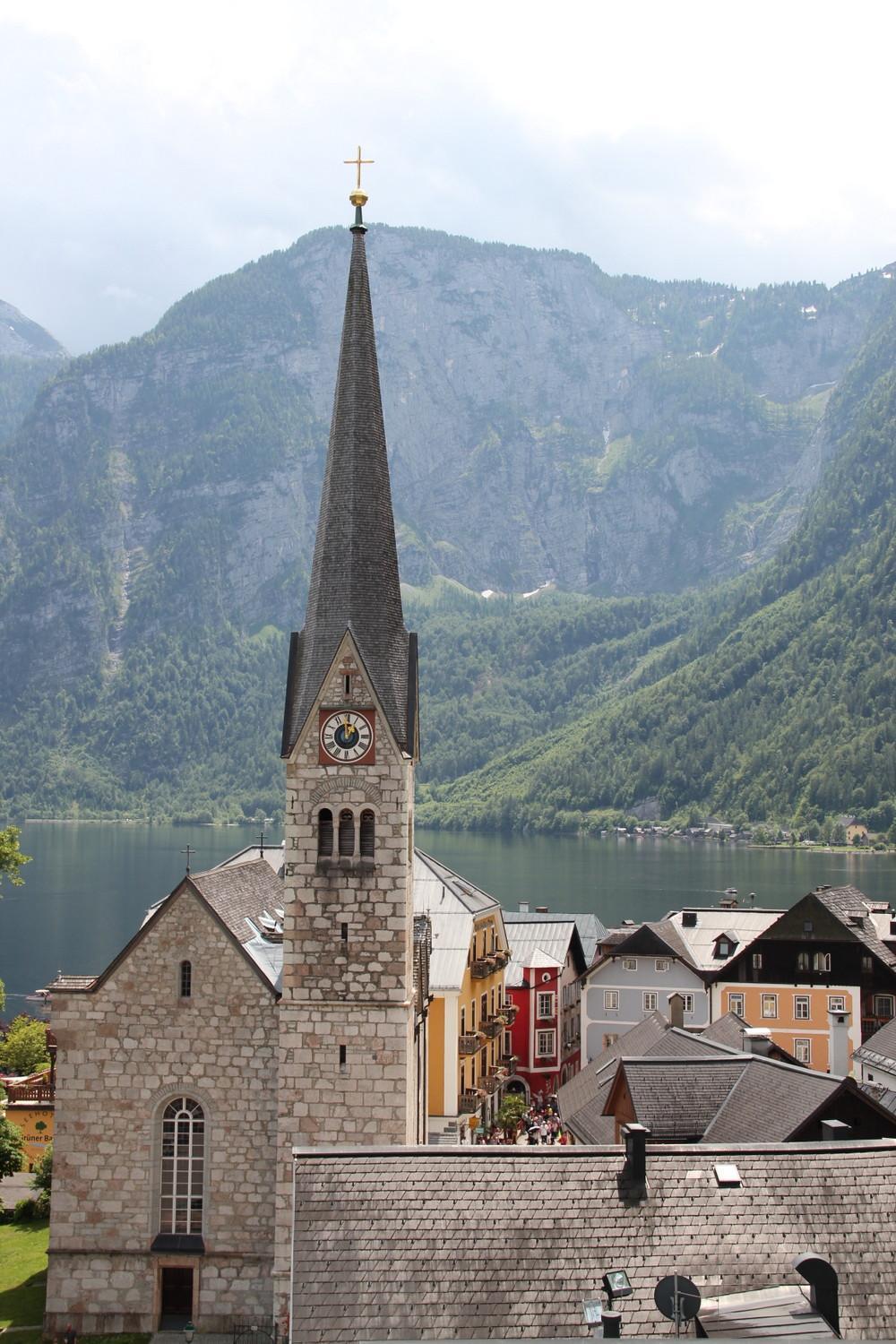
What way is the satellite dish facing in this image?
away from the camera

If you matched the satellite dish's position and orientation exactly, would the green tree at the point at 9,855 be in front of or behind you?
in front

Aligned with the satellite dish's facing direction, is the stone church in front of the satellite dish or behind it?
in front

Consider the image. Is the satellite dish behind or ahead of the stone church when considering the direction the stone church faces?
ahead

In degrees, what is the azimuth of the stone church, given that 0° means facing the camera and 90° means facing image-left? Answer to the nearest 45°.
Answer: approximately 0°

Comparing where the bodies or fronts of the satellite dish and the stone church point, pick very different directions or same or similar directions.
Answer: very different directions

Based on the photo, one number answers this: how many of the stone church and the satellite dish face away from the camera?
1

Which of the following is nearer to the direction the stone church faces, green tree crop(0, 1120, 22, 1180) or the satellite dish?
the satellite dish
